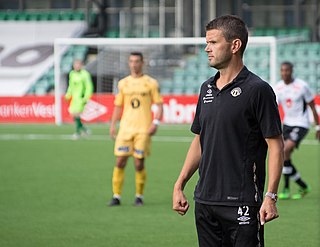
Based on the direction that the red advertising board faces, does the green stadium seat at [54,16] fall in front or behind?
behind

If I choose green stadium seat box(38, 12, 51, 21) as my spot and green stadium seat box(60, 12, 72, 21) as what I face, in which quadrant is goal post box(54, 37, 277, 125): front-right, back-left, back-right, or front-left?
front-right

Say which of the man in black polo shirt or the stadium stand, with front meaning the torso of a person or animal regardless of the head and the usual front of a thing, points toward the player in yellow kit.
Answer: the stadium stand

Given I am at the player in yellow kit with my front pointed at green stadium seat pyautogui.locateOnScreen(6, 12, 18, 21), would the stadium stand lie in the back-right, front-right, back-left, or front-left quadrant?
front-right

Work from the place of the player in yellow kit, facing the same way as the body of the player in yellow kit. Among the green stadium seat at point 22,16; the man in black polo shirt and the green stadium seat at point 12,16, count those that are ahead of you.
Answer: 1

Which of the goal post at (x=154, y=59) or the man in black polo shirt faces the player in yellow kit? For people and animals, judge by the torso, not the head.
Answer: the goal post

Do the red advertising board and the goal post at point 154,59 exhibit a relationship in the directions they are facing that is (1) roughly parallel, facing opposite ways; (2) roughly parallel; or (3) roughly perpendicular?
roughly parallel

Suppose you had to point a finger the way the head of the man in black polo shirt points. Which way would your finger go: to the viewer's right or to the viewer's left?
to the viewer's left

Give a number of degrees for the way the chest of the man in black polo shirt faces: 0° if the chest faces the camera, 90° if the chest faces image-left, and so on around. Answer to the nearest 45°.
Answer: approximately 45°

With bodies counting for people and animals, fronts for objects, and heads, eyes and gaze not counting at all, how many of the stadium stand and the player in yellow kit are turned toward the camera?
2

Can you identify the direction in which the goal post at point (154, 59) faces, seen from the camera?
facing the viewer

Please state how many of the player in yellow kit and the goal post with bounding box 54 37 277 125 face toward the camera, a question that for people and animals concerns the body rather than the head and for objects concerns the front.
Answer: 2

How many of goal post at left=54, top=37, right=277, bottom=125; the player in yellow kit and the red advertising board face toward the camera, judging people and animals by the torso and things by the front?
3

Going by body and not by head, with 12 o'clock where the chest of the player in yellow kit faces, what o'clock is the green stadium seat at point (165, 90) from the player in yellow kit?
The green stadium seat is roughly at 6 o'clock from the player in yellow kit.

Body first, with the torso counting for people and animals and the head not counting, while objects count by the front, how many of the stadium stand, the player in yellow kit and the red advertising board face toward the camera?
3

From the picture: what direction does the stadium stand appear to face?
toward the camera

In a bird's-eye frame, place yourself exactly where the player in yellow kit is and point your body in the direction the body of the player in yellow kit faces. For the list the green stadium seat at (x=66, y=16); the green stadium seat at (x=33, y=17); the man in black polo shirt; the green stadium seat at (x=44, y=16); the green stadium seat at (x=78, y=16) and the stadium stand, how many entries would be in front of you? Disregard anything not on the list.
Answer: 1

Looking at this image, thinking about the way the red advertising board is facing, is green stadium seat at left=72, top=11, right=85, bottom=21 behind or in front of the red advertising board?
behind

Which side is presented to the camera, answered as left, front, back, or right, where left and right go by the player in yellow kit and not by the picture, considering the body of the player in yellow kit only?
front
